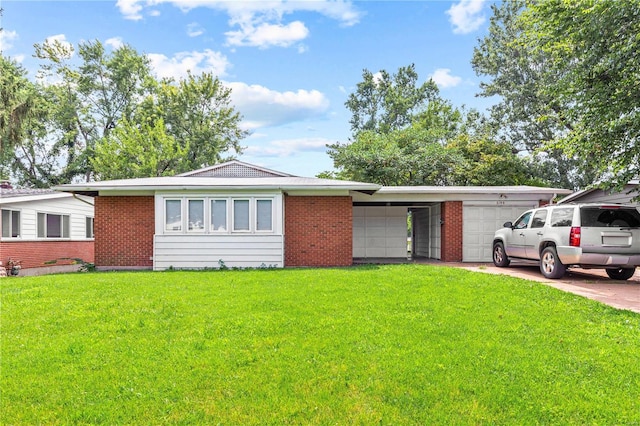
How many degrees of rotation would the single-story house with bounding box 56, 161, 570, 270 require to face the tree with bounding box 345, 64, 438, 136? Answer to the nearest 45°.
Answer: approximately 180°

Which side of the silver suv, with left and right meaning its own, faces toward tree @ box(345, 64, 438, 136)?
front

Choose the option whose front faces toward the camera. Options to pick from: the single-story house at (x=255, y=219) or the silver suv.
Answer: the single-story house

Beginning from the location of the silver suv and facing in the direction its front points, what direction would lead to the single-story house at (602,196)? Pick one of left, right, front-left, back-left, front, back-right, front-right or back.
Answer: front-right

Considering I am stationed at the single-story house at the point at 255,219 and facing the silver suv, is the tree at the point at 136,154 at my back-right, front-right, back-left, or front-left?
back-left

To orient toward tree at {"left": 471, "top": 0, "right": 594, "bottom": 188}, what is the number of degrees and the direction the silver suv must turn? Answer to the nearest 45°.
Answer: approximately 45° to its right

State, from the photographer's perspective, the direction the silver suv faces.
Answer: facing away from the viewer and to the left of the viewer

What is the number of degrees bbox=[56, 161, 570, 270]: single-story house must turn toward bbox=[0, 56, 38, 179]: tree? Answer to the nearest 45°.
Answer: approximately 90° to its right

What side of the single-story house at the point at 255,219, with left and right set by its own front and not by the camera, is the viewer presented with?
front

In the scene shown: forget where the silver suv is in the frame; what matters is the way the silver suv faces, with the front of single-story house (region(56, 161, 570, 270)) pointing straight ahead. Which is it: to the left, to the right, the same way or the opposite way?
the opposite way

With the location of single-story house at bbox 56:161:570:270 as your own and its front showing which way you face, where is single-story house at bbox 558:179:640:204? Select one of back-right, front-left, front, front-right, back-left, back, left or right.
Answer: left

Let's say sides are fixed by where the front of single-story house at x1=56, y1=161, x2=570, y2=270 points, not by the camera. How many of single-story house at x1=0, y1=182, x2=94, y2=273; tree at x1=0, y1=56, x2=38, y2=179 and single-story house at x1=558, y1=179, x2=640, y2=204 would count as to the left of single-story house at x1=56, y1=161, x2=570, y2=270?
1

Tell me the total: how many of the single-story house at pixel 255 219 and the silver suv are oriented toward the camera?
1

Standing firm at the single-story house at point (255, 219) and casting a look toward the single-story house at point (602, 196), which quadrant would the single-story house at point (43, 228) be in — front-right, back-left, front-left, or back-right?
back-left

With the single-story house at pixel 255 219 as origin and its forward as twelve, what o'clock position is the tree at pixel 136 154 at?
The tree is roughly at 5 o'clock from the single-story house.
